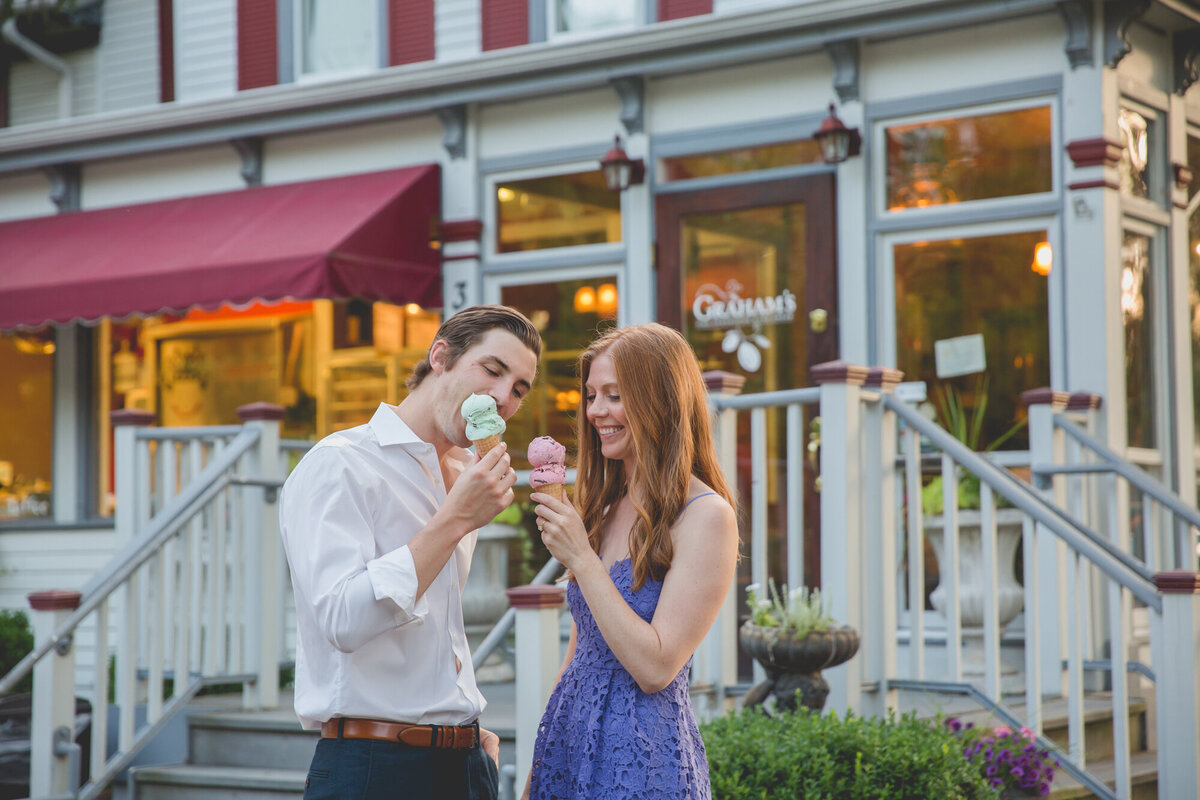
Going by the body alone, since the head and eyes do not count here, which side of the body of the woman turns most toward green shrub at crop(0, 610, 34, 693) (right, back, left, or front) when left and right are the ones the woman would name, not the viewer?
right

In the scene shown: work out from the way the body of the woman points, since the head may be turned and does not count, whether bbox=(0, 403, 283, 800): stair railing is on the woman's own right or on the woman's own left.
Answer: on the woman's own right

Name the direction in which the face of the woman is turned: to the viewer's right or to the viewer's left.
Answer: to the viewer's left

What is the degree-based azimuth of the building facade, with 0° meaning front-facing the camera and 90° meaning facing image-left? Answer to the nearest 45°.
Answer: approximately 45°

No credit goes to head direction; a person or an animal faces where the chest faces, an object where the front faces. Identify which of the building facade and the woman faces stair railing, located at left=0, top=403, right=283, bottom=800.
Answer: the building facade

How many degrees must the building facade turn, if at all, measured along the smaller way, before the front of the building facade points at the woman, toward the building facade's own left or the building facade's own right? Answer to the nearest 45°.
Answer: approximately 45° to the building facade's own left

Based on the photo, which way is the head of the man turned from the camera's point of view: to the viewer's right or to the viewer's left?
to the viewer's right

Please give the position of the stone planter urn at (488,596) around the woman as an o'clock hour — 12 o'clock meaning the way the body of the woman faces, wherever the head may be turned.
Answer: The stone planter urn is roughly at 4 o'clock from the woman.

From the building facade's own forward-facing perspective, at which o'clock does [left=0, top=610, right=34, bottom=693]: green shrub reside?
The green shrub is roughly at 2 o'clock from the building facade.

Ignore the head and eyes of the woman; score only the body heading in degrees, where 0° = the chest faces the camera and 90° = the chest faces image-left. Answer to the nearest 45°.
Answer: approximately 45°
